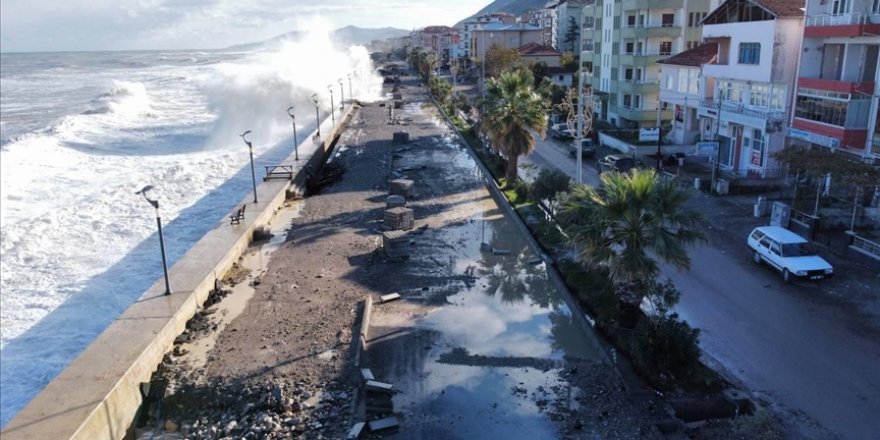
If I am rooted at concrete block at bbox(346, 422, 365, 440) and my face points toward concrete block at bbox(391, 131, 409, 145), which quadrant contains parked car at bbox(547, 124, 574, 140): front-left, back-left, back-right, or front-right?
front-right

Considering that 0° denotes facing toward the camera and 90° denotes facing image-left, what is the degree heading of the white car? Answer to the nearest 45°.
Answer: approximately 315°

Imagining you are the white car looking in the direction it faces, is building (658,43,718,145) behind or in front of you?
behind

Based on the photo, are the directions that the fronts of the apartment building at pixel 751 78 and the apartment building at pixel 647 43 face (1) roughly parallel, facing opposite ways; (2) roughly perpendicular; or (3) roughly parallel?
roughly parallel

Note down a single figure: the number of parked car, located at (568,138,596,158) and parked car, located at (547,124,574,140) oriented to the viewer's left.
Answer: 0

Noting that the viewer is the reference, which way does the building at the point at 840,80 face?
facing the viewer and to the left of the viewer

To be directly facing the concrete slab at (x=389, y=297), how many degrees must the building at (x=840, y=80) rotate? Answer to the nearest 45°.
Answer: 0° — it already faces it

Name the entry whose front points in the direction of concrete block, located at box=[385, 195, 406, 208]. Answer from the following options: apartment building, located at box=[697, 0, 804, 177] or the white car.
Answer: the apartment building

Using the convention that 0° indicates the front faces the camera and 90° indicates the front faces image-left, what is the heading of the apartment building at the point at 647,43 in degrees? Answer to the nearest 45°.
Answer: approximately 45°

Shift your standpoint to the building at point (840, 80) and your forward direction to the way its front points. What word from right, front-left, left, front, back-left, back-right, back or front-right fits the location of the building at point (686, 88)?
right

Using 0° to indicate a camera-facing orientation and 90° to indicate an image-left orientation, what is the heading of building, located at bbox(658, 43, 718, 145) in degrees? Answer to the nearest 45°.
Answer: approximately 45°

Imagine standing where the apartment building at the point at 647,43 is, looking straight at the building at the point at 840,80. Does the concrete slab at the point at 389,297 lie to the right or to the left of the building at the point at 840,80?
right

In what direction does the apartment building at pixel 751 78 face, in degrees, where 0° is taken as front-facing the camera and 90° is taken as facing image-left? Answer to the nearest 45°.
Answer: approximately 45°

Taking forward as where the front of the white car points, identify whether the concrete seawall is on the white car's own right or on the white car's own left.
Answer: on the white car's own right
